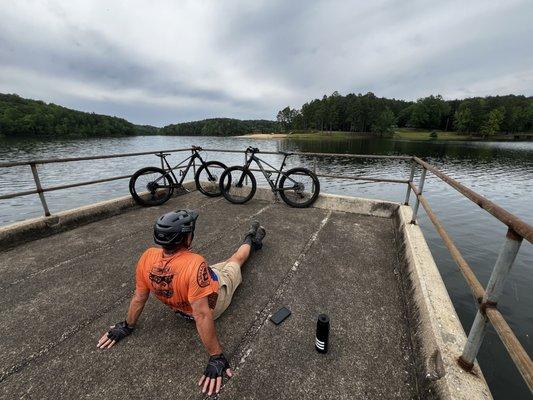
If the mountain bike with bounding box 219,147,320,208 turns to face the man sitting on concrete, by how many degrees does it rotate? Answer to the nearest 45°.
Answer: approximately 90° to its left

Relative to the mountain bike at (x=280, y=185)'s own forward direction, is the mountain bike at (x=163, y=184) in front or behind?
in front

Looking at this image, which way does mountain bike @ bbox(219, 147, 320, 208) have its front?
to the viewer's left

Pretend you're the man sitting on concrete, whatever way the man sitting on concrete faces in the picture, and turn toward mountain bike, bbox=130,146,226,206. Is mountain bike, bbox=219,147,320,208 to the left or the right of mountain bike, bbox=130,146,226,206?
right

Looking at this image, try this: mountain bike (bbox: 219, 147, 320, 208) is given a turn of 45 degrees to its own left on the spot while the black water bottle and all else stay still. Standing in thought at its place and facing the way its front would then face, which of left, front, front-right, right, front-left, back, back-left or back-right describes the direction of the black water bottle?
front-left
